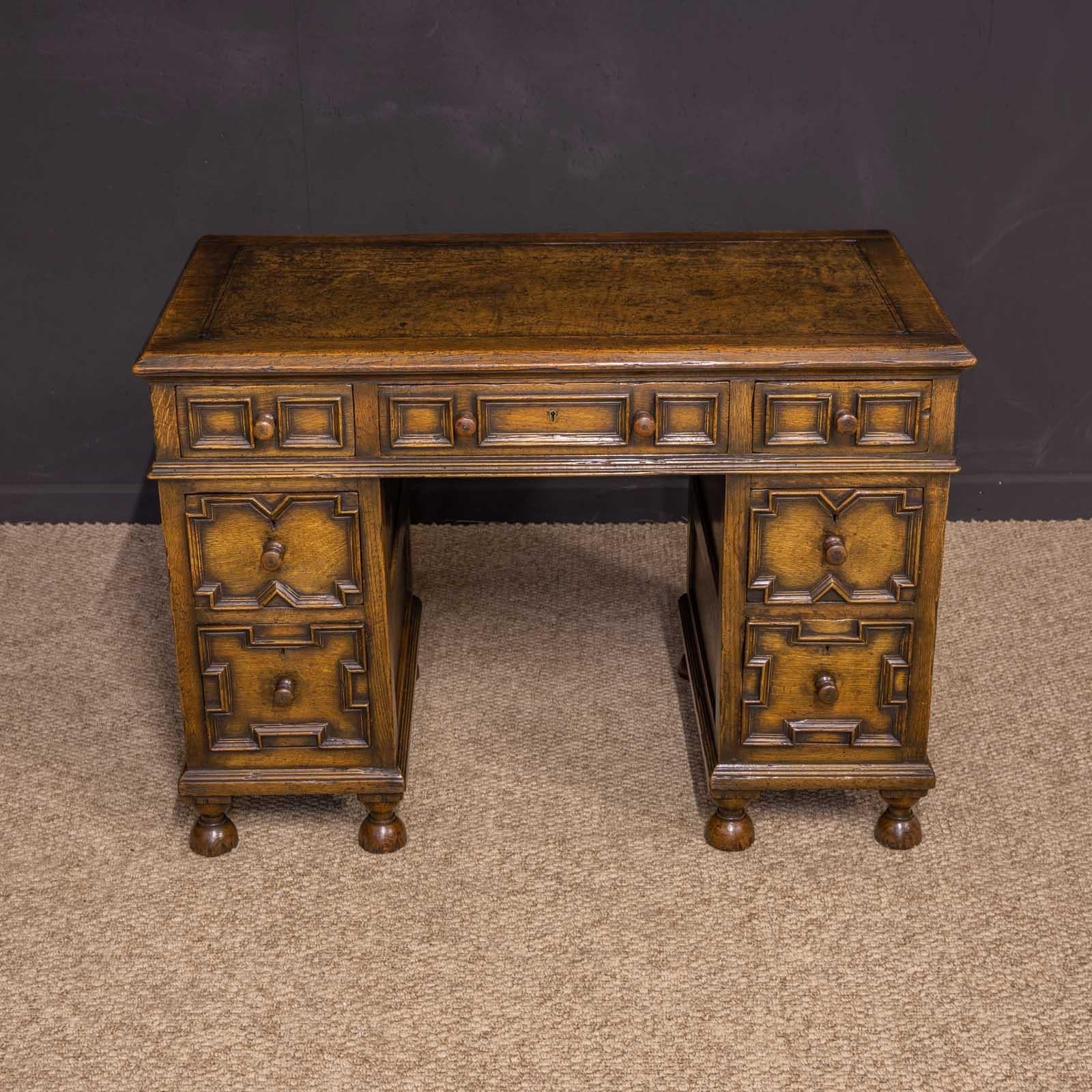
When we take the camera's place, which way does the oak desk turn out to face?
facing the viewer
